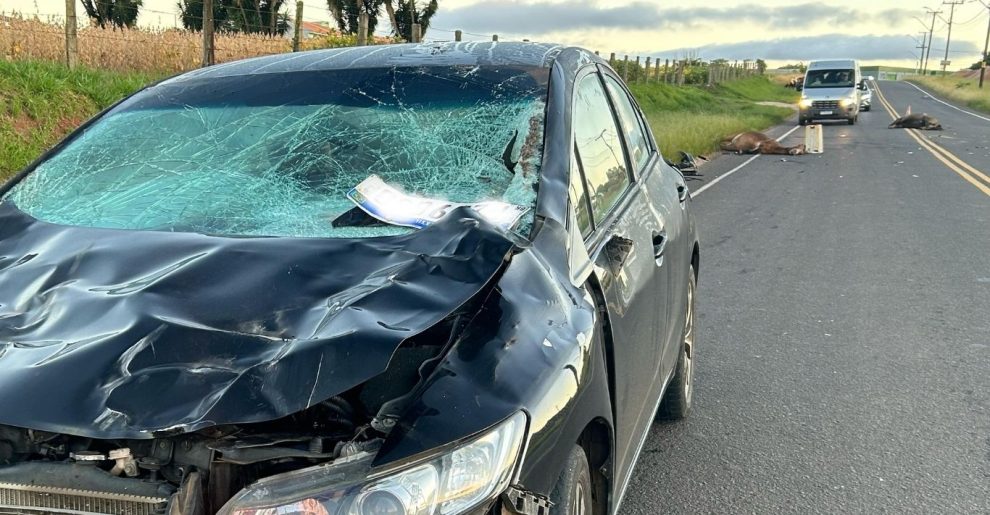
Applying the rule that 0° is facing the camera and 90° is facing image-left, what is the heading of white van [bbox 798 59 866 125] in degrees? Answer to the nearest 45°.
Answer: approximately 0°

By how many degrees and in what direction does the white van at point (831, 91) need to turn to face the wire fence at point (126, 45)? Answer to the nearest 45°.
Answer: approximately 45° to its right

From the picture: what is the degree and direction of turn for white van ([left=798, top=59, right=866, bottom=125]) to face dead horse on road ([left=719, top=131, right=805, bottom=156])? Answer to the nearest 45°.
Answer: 0° — it already faces it

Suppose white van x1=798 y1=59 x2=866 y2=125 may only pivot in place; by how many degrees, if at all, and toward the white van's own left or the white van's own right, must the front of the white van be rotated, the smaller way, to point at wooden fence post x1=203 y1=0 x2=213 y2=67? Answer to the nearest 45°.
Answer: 0° — it already faces it

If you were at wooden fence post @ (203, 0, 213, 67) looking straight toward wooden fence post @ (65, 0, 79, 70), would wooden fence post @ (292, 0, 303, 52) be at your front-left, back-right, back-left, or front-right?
back-right

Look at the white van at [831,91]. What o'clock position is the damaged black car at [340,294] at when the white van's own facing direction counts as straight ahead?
The damaged black car is roughly at 12 o'clock from the white van.

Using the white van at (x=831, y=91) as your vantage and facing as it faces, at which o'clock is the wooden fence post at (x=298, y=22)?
The wooden fence post is roughly at 1 o'clock from the white van.
